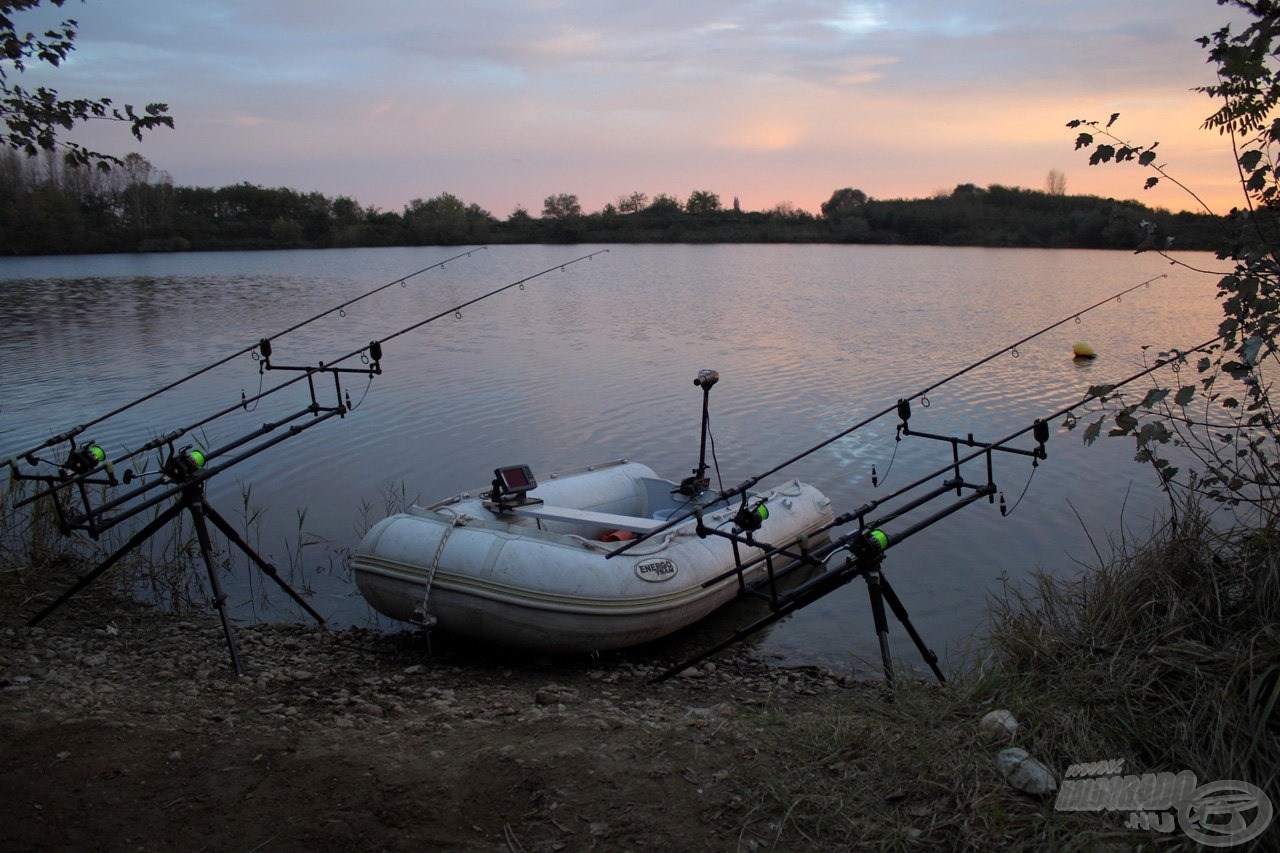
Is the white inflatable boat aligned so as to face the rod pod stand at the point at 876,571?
no

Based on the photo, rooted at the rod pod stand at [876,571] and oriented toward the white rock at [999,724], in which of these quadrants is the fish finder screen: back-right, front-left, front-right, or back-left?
back-right

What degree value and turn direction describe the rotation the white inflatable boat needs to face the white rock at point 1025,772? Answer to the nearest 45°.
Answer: approximately 90° to its left

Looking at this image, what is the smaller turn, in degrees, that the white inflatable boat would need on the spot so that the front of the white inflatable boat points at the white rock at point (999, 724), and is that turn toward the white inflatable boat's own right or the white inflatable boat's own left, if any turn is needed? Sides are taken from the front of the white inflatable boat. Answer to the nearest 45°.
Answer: approximately 90° to the white inflatable boat's own left

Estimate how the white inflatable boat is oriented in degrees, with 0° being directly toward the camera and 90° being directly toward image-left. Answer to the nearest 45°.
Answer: approximately 45°

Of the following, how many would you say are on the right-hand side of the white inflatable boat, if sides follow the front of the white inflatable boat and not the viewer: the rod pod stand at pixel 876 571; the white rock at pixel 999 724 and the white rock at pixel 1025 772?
0
